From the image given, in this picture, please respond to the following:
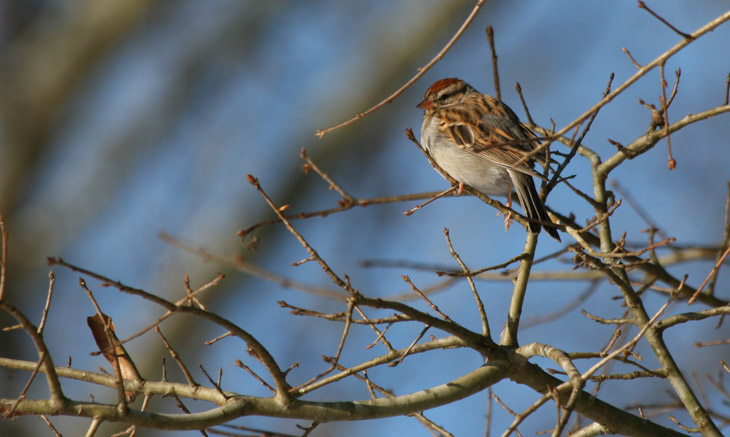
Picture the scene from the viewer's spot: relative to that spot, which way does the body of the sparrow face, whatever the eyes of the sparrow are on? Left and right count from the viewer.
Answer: facing to the left of the viewer
